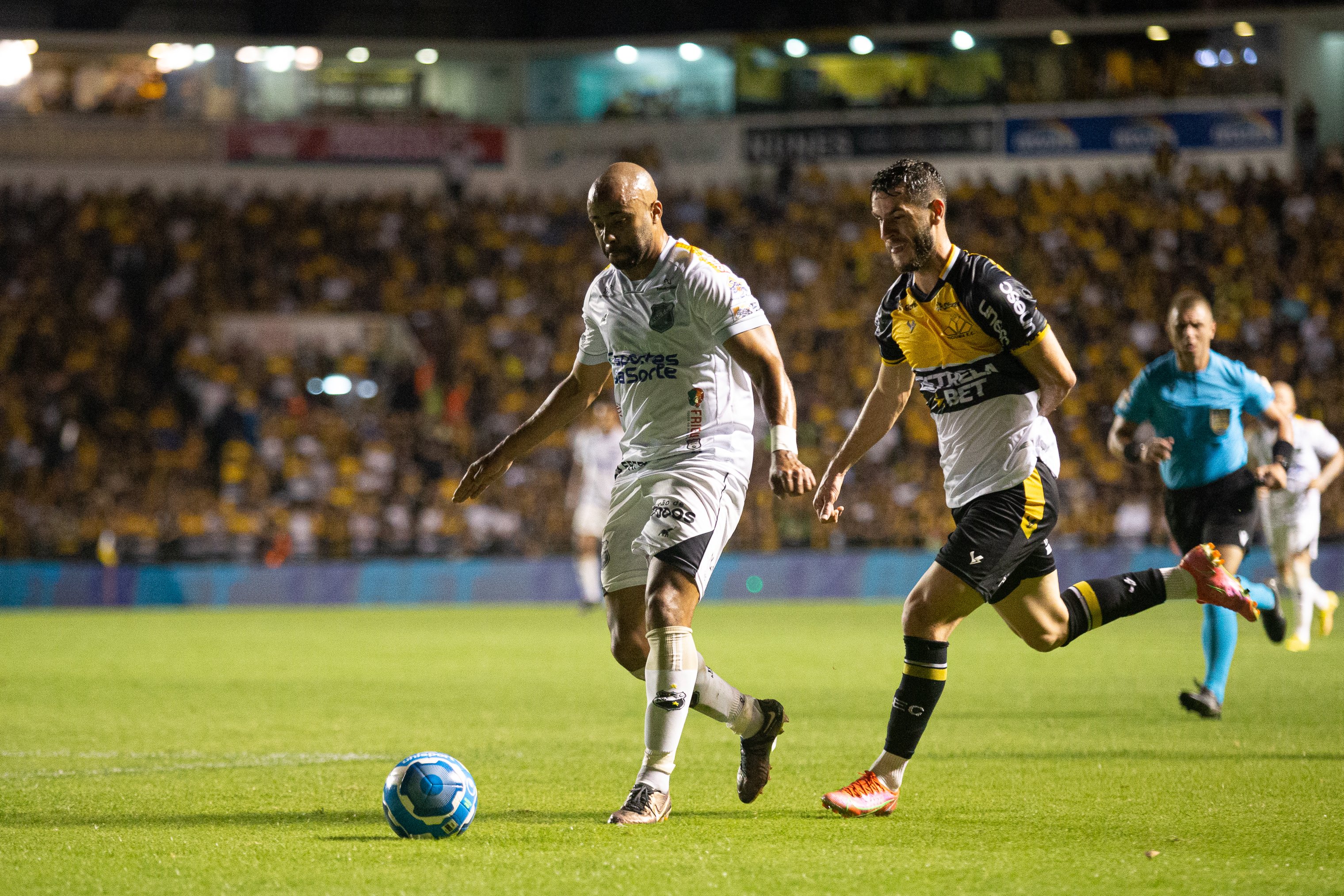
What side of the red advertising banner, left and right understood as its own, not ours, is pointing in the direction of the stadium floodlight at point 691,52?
left

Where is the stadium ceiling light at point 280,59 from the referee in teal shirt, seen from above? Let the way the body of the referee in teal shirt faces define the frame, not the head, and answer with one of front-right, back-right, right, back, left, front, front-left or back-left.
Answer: back-right

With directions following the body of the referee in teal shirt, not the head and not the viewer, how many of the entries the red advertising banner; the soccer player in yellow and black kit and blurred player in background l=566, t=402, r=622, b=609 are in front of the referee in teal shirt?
1

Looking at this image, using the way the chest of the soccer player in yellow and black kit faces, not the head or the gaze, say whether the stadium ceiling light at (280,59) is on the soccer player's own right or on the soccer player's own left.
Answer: on the soccer player's own right

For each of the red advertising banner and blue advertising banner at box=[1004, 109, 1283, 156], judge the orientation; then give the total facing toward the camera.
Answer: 2

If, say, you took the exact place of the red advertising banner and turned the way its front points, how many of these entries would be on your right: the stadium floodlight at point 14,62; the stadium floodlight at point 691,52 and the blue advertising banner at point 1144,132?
1

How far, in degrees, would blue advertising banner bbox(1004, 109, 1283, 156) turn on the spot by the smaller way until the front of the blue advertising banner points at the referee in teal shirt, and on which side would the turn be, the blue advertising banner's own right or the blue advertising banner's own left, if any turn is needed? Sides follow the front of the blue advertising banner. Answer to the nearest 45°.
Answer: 0° — it already faces them

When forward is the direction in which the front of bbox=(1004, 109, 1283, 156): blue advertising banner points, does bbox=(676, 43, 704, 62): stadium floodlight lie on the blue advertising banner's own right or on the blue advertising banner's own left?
on the blue advertising banner's own right
